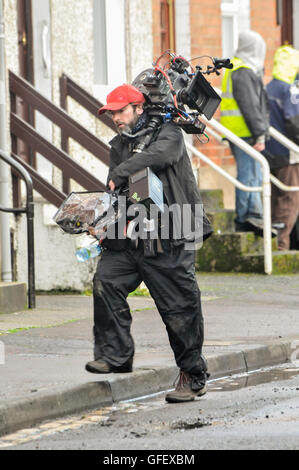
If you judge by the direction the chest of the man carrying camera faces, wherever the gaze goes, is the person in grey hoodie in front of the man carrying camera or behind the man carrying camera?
behind

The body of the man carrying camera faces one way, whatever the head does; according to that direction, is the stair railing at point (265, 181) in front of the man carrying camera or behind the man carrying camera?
behind

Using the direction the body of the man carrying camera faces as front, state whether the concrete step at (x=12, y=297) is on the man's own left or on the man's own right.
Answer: on the man's own right

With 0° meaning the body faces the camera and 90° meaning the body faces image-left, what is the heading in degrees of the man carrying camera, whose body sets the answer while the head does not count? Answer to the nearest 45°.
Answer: approximately 45°
